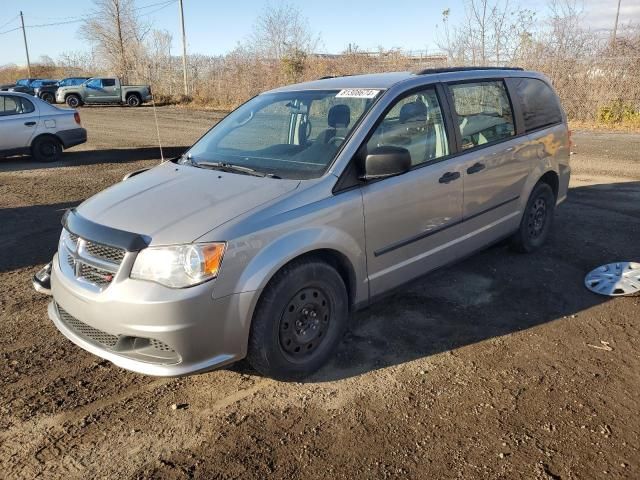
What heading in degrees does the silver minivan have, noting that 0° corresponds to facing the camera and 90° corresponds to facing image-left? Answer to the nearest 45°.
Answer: approximately 45°

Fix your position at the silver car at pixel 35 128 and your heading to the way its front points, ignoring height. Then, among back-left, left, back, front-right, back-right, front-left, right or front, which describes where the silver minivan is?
left

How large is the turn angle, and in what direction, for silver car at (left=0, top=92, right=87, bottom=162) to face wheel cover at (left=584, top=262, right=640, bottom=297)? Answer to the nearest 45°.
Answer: approximately 90° to its left

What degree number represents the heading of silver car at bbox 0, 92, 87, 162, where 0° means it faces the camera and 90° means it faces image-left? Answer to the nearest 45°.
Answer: approximately 90°

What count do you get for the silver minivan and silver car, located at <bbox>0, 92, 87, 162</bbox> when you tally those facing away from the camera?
0

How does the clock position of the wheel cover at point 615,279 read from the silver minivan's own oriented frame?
The wheel cover is roughly at 7 o'clock from the silver minivan.

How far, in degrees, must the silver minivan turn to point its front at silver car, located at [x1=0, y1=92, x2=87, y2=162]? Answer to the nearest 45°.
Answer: approximately 90° to its right
